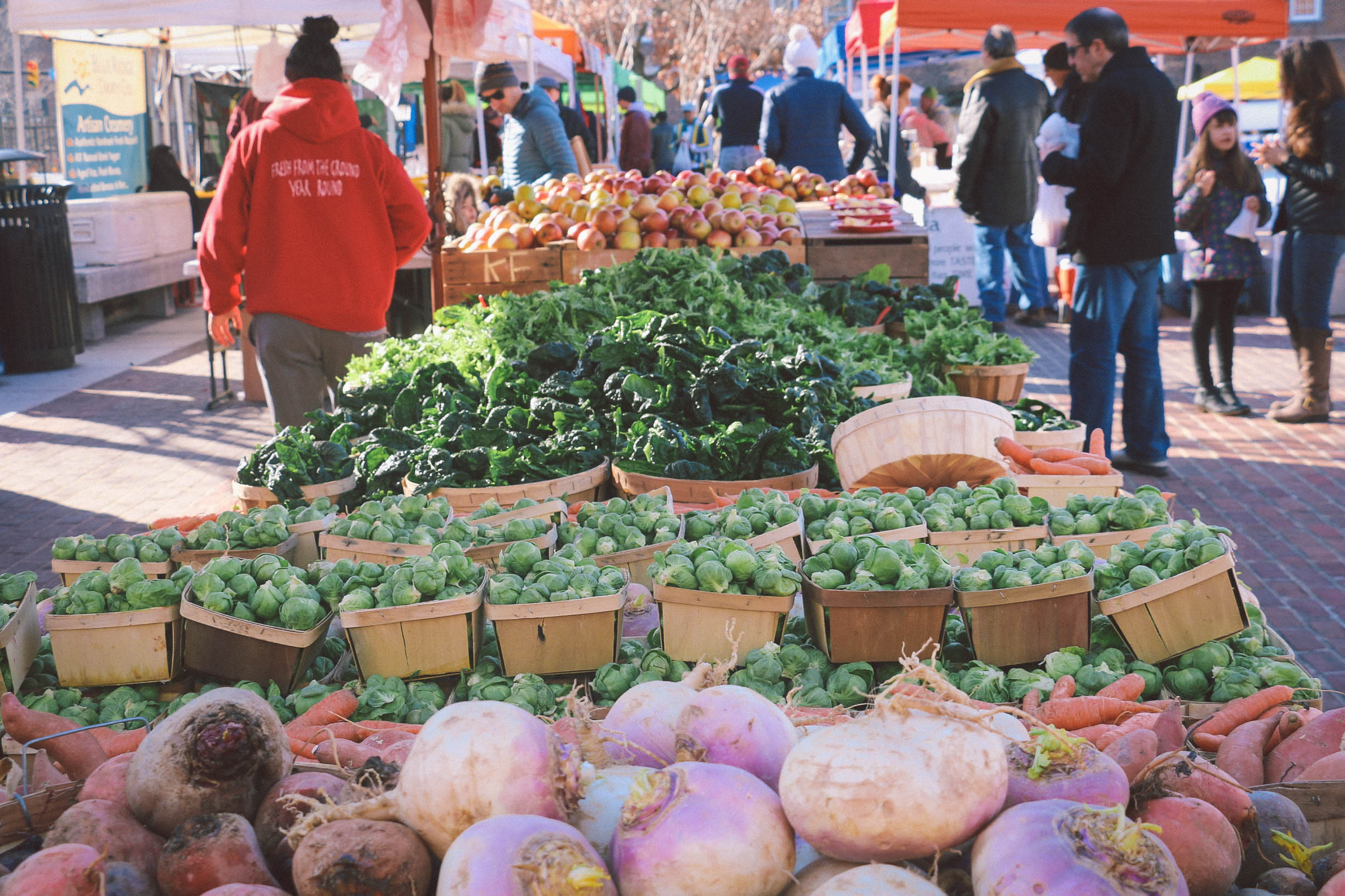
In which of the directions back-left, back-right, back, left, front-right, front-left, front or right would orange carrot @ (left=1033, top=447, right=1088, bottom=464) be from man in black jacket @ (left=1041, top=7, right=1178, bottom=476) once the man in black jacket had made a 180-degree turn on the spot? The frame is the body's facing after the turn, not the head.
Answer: right

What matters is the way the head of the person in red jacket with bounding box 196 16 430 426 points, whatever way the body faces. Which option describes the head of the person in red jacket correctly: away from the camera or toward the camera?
away from the camera

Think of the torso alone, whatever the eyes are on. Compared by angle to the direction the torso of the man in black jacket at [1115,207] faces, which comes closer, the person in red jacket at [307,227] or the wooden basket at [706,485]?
the person in red jacket

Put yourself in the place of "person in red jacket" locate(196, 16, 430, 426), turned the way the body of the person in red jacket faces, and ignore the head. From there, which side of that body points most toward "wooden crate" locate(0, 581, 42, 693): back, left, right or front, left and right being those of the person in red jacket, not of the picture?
back

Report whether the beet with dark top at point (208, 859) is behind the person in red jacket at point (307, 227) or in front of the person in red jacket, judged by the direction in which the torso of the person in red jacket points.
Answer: behind

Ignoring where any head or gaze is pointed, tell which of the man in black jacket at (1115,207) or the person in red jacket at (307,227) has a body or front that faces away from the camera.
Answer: the person in red jacket

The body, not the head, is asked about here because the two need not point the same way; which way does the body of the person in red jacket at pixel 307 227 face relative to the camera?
away from the camera

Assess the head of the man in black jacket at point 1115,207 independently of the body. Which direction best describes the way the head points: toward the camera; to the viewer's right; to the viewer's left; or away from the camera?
to the viewer's left

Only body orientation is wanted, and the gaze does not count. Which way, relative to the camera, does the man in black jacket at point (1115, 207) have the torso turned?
to the viewer's left

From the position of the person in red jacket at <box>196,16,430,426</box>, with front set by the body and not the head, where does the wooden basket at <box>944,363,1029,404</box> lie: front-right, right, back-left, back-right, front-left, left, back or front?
right

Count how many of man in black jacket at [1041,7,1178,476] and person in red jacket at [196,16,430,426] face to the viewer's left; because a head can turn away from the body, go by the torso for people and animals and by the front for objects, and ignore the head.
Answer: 1
